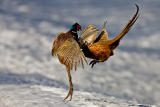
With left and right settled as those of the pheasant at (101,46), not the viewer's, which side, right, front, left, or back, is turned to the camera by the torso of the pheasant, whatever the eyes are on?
left
